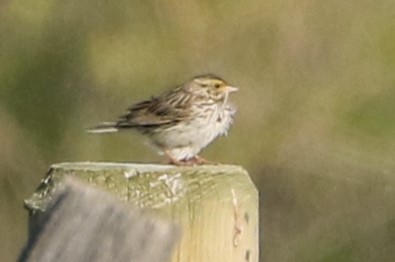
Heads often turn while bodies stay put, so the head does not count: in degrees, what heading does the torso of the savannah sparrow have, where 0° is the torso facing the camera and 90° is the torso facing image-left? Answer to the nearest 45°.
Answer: approximately 270°
